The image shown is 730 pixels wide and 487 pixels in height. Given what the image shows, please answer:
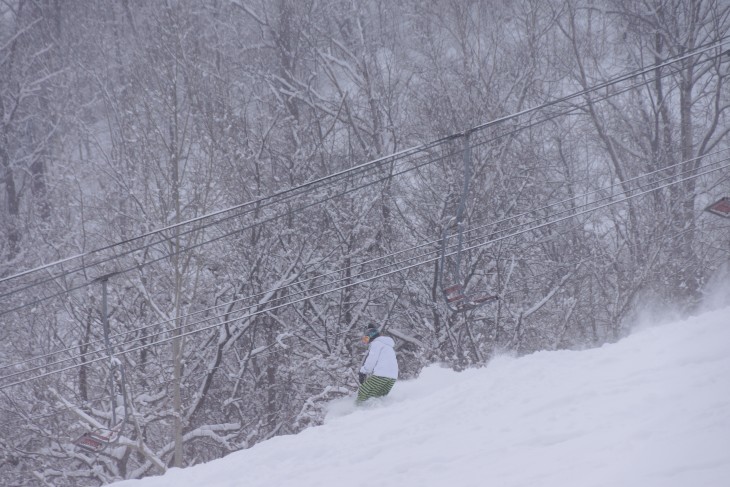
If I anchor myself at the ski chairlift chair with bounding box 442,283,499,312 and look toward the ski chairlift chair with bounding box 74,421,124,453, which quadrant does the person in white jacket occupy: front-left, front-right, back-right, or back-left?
front-left

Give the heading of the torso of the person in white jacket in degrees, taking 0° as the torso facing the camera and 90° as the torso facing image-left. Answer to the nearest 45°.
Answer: approximately 90°

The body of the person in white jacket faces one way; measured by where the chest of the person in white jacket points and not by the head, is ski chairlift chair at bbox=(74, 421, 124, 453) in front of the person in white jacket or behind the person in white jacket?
in front

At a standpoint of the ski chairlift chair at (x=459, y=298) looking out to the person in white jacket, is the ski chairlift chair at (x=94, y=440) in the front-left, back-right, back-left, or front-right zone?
front-right

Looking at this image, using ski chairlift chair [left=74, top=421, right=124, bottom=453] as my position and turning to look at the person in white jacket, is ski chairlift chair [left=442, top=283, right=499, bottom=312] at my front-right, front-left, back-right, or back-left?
front-left

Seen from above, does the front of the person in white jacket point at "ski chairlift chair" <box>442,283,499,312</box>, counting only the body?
no

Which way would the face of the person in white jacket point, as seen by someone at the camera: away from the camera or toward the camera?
away from the camera
